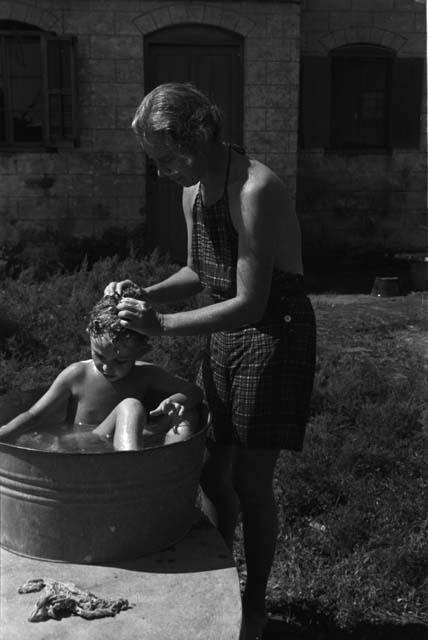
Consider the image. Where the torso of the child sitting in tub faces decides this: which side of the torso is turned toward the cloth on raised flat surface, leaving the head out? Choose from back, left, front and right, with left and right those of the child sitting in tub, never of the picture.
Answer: front

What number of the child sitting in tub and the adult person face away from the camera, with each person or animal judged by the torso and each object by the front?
0

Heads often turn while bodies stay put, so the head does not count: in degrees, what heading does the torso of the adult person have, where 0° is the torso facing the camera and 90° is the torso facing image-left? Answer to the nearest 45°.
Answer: approximately 45°
